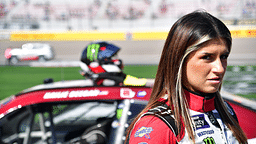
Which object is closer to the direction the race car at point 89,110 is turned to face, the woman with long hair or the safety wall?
the safety wall

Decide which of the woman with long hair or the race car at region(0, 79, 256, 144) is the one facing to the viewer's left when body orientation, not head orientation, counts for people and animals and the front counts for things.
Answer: the race car

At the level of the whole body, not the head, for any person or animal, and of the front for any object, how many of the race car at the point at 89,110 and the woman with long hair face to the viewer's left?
1

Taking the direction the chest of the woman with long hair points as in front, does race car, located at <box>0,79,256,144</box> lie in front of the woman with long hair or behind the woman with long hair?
behind

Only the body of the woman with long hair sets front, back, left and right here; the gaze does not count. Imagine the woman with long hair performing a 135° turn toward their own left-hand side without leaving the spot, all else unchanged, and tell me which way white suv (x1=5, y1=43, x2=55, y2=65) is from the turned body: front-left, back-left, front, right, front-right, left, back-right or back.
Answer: front-left

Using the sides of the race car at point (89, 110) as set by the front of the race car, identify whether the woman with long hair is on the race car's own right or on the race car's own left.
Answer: on the race car's own left

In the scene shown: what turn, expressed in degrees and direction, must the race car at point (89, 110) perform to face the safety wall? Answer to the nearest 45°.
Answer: approximately 90° to its right

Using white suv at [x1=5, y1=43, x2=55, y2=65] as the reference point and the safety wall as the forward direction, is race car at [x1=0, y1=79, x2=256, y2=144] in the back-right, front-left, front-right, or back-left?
back-right

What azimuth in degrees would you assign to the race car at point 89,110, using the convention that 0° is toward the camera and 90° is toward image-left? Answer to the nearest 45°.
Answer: approximately 90°
